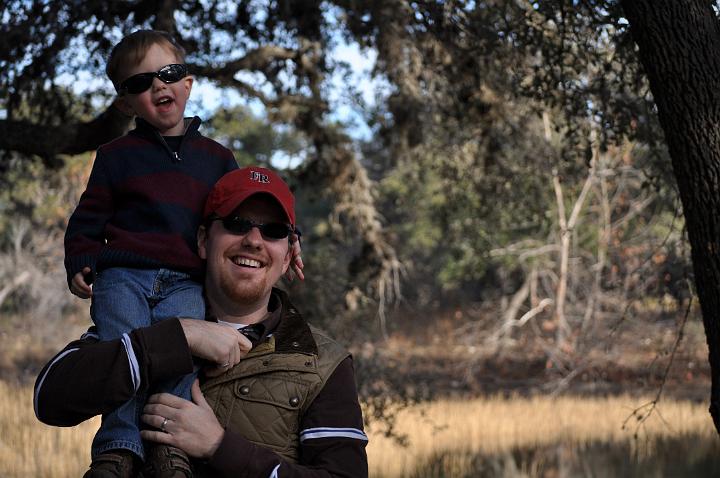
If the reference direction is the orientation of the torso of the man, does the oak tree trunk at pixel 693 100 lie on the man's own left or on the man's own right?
on the man's own left

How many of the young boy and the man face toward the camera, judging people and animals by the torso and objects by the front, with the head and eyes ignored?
2

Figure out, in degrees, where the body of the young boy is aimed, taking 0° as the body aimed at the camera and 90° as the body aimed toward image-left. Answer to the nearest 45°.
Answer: approximately 0°
